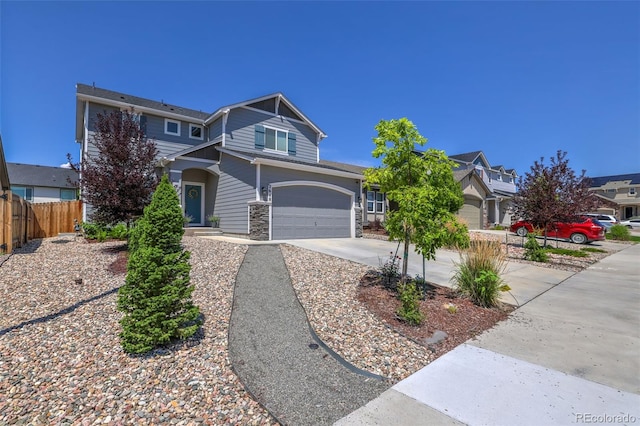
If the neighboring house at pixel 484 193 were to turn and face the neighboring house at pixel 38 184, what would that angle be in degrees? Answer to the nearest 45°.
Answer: approximately 90° to its right

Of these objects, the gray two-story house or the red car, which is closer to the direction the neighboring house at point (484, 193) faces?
the red car

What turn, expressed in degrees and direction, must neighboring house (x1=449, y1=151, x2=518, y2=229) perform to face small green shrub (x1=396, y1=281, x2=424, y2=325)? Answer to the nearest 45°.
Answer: approximately 45° to its right

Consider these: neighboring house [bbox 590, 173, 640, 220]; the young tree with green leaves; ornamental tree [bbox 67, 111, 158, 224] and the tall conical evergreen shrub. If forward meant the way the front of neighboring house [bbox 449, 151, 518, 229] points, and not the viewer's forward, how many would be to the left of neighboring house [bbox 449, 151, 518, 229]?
1

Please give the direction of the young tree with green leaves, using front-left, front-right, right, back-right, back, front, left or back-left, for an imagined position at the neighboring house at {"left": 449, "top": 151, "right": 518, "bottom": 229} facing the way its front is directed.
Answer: front-right

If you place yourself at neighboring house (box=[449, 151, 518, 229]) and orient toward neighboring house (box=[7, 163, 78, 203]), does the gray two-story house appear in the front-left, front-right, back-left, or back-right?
front-left

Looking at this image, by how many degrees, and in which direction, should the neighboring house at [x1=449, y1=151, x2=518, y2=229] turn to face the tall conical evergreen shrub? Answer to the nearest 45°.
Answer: approximately 45° to its right

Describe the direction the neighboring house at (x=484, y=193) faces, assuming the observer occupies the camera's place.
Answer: facing the viewer and to the right of the viewer

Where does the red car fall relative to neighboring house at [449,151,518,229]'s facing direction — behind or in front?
in front

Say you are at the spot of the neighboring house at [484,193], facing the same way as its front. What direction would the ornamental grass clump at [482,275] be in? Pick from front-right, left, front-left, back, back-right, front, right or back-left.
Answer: front-right

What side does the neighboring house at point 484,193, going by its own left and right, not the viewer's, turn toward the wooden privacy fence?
right
